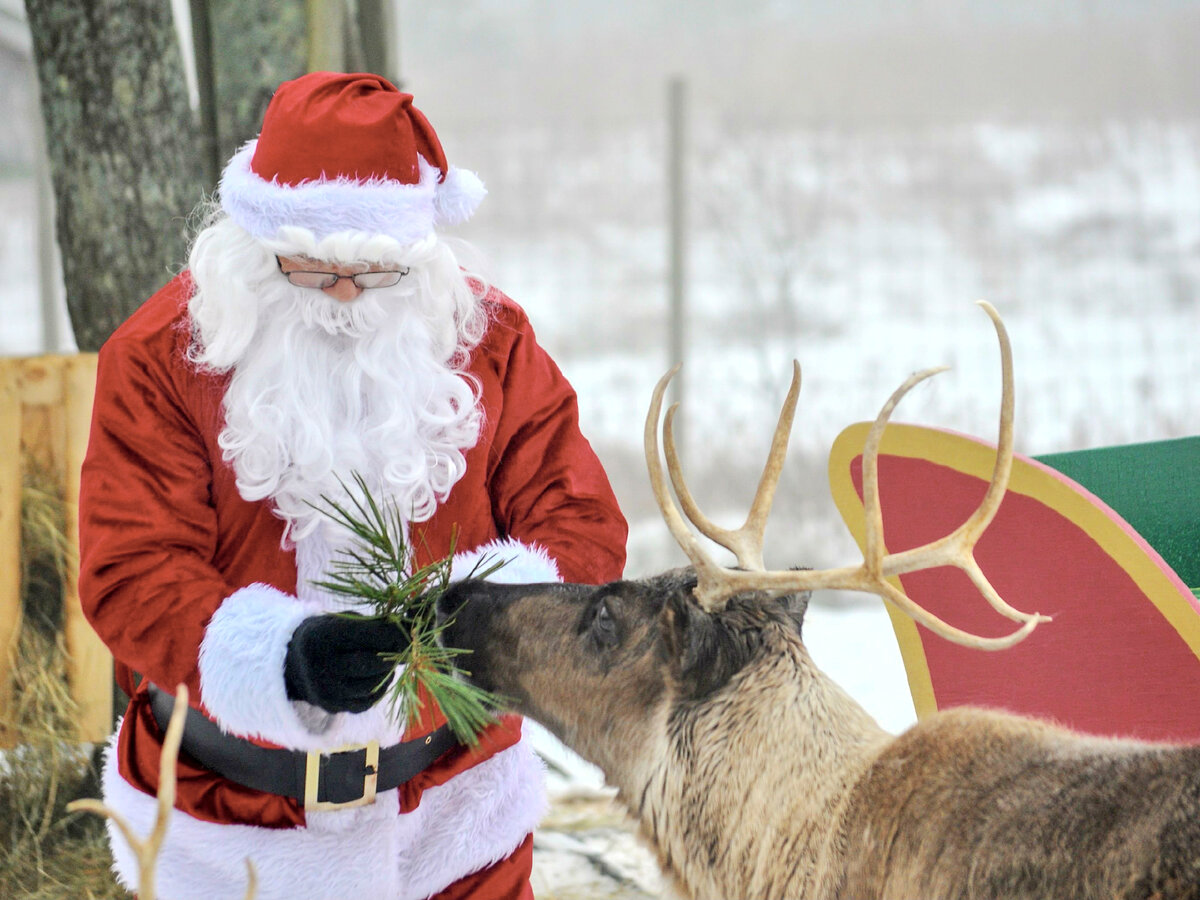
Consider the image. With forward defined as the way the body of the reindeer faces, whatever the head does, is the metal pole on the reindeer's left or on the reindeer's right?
on the reindeer's right

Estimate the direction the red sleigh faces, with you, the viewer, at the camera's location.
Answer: facing to the left of the viewer

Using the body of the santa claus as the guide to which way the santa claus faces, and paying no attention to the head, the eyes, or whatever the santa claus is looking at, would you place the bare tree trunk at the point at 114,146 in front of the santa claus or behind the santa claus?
behind

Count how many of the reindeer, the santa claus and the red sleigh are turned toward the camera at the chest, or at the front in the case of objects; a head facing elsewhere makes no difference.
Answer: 1

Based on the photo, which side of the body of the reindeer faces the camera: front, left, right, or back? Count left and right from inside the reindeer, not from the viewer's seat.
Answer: left

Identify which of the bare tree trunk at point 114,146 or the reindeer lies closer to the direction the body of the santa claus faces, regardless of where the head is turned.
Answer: the reindeer

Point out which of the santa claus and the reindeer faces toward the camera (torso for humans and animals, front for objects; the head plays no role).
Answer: the santa claus

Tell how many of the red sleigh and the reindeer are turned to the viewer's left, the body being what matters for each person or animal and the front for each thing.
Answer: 2

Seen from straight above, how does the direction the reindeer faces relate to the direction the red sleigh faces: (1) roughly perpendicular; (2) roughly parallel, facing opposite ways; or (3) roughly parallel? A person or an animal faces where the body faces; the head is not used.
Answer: roughly parallel
